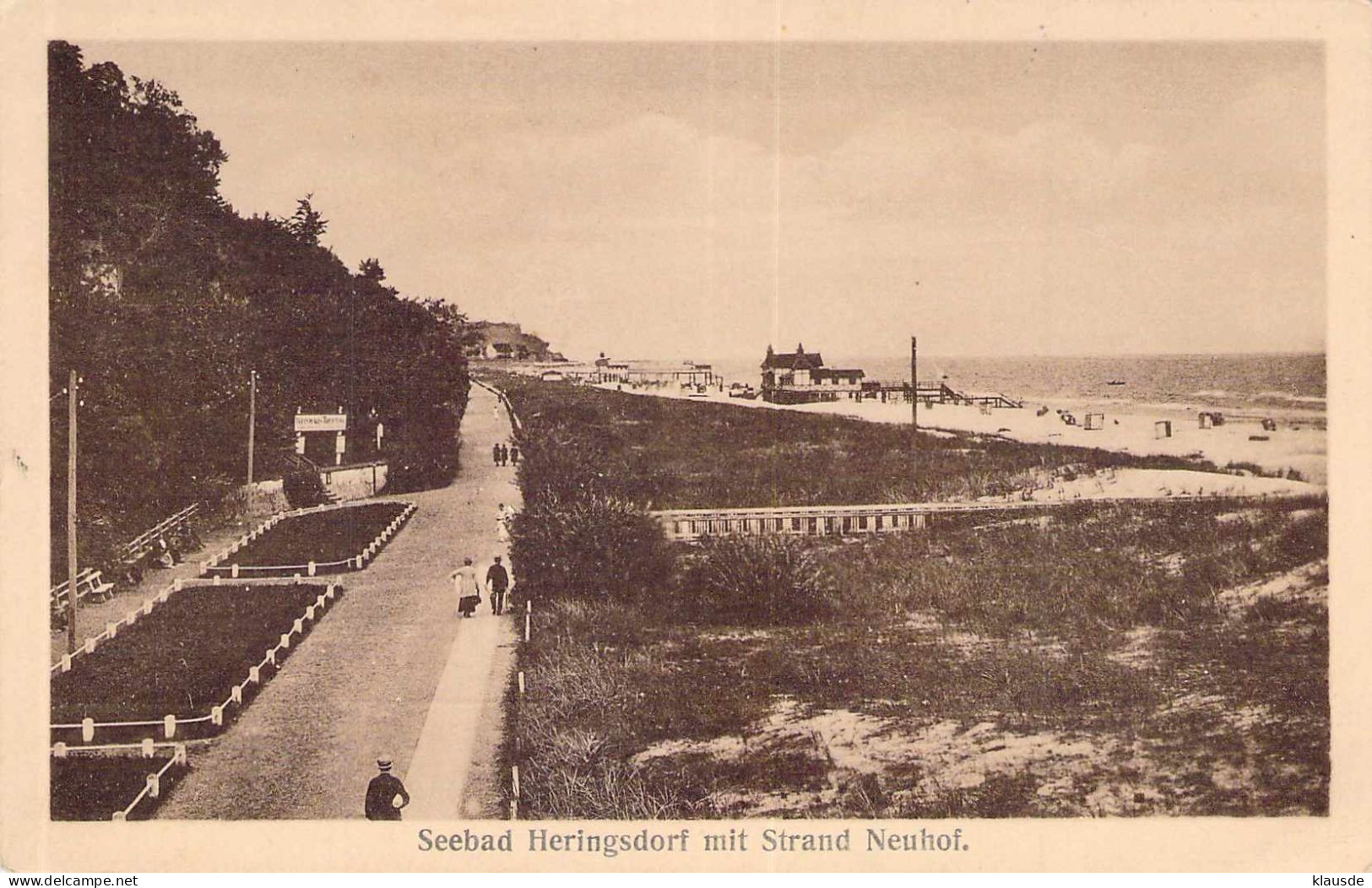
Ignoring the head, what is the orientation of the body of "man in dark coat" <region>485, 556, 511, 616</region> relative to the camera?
away from the camera

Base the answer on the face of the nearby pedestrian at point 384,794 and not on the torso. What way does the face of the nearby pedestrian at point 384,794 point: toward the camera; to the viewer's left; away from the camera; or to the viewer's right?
away from the camera

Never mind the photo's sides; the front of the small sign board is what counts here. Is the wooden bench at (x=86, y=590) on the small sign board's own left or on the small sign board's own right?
on the small sign board's own right

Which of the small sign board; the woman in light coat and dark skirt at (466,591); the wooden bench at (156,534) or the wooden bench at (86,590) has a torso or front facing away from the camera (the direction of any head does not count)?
the woman in light coat and dark skirt

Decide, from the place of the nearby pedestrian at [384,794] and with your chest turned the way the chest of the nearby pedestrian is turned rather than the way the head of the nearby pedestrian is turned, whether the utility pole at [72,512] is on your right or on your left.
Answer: on your left

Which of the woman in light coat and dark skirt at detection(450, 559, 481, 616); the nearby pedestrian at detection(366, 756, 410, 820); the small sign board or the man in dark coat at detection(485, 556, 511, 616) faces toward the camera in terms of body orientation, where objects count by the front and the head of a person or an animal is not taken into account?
the small sign board

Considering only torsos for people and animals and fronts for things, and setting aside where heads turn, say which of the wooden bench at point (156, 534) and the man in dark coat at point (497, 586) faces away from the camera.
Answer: the man in dark coat

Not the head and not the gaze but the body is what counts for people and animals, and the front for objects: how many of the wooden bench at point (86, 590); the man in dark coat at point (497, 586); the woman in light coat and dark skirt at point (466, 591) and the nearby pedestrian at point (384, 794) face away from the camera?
3

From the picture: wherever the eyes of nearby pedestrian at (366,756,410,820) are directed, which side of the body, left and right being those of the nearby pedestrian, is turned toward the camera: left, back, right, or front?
back
